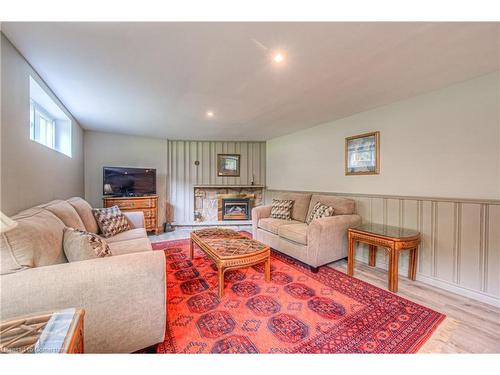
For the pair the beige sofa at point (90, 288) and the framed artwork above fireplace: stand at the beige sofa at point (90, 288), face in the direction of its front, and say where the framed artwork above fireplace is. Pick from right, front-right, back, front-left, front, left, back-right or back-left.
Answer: front-left

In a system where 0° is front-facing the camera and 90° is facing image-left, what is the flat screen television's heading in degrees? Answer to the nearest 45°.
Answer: approximately 0°

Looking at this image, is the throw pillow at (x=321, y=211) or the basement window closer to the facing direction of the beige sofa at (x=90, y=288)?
the throw pillow

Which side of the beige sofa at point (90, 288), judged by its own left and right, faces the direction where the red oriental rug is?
front

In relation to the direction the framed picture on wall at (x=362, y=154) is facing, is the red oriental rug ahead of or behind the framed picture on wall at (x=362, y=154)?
ahead

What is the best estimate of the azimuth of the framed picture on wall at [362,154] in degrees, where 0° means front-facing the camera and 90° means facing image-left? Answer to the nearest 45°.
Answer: approximately 45°

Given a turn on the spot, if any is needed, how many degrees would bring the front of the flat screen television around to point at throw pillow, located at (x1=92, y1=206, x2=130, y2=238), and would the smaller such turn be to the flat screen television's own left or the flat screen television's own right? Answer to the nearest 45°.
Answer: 0° — it already faces it

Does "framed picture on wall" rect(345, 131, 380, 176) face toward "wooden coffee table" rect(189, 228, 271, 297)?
yes

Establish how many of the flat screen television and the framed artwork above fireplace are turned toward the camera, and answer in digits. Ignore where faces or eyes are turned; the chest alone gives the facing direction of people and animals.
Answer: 2

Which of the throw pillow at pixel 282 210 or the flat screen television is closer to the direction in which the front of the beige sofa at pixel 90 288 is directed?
the throw pillow

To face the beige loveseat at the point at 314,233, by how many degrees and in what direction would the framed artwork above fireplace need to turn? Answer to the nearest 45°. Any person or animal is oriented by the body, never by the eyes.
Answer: approximately 45° to its left

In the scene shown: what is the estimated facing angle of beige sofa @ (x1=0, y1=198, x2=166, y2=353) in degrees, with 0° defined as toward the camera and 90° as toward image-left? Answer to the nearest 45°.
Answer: approximately 270°
